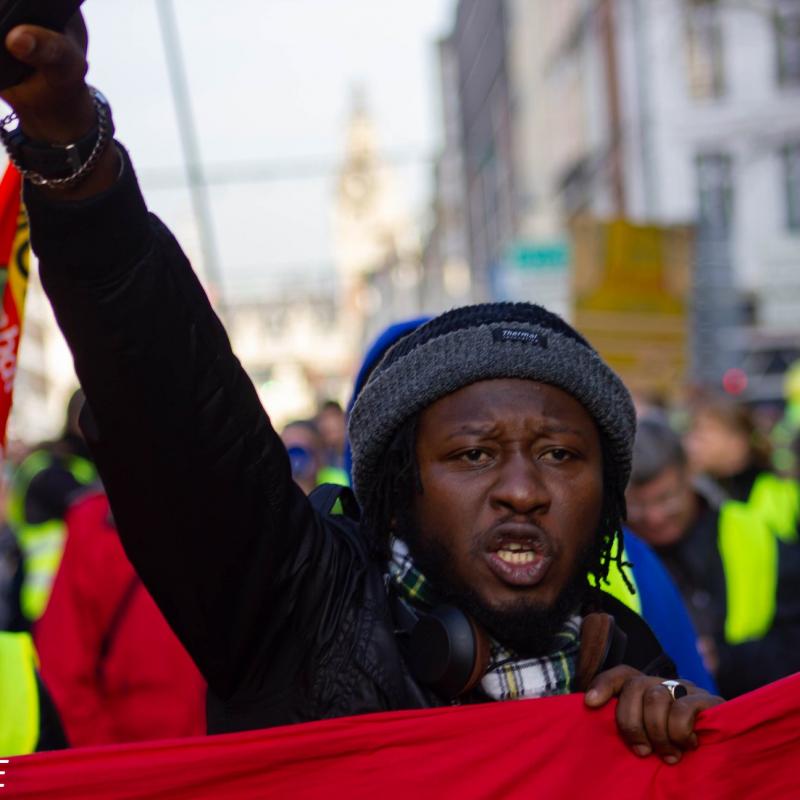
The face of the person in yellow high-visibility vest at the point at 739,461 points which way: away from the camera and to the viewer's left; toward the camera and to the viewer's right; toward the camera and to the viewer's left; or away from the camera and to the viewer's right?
toward the camera and to the viewer's left

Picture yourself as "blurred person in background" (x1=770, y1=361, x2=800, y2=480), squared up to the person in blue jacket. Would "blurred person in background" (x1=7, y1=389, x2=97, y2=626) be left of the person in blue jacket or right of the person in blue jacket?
right

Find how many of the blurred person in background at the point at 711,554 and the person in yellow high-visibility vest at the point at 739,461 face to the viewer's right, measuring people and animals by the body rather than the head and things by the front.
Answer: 0

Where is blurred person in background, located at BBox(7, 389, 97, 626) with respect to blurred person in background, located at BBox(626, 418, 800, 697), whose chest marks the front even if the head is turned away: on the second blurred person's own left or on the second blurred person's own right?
on the second blurred person's own right

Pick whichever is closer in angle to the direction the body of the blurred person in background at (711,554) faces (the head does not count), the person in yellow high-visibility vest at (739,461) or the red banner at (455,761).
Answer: the red banner

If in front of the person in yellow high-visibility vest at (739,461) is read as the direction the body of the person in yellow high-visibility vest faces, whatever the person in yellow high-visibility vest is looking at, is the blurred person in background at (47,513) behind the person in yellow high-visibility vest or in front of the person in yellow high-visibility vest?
in front
